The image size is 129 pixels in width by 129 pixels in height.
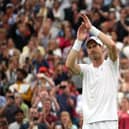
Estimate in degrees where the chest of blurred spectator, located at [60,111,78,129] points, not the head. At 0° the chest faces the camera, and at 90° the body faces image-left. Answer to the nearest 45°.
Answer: approximately 45°

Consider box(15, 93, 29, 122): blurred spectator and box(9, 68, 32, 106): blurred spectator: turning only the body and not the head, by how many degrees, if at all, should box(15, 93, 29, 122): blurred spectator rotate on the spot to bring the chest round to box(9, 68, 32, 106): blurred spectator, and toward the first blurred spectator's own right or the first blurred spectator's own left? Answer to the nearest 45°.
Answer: approximately 135° to the first blurred spectator's own right

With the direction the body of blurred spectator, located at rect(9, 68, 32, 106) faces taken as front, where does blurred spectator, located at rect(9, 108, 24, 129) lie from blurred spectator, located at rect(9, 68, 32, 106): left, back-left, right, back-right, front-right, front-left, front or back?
front-left

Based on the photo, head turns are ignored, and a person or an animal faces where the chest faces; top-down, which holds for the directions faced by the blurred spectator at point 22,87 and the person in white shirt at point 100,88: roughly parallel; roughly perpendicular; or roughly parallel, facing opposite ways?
roughly parallel

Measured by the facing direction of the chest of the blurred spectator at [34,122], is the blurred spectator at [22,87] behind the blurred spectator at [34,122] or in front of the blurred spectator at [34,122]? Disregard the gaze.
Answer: behind

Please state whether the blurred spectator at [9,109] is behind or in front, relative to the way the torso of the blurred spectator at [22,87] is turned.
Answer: in front

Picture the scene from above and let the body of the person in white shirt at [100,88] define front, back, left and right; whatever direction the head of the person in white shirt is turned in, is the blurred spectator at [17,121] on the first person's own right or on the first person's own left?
on the first person's own right

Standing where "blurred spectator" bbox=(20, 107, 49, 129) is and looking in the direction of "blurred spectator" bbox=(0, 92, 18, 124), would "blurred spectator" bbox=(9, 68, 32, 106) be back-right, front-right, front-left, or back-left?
front-right

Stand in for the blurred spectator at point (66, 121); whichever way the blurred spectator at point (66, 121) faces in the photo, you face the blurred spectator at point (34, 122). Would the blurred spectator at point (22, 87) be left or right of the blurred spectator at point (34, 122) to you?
right

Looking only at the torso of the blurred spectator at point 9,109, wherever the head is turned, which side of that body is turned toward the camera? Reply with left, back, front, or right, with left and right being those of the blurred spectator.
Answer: front

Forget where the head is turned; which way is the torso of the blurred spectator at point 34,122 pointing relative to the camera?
toward the camera

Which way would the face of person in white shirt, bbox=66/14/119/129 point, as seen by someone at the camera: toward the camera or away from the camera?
toward the camera

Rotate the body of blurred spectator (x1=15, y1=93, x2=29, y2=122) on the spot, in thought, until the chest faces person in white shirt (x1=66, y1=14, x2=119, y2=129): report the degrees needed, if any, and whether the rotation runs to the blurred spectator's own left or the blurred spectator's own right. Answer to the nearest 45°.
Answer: approximately 45° to the blurred spectator's own left

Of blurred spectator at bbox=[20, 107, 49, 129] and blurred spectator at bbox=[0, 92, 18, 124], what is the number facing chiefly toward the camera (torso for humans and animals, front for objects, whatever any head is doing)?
2
